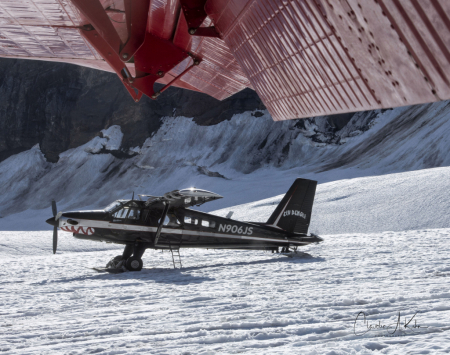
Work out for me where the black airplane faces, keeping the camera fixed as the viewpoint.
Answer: facing to the left of the viewer
